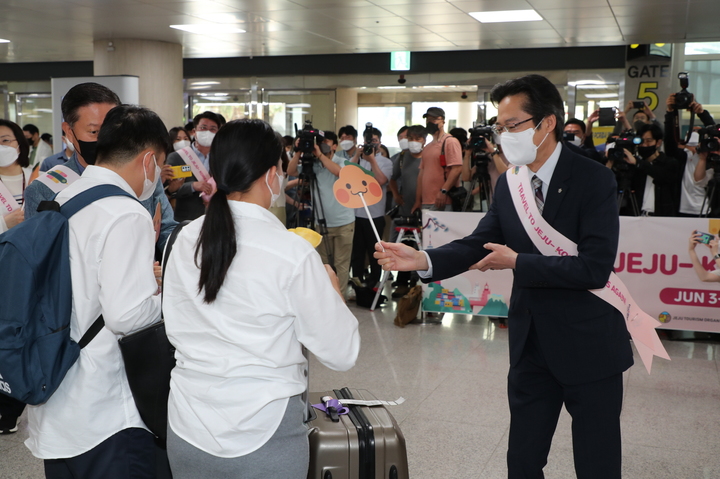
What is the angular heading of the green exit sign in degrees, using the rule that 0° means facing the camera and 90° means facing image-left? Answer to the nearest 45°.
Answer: approximately 0°

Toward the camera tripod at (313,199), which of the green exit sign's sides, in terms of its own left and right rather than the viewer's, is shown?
front

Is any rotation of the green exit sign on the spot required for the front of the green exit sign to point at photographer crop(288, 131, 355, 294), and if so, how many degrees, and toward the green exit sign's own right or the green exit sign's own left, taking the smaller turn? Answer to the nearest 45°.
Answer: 0° — it already faces them

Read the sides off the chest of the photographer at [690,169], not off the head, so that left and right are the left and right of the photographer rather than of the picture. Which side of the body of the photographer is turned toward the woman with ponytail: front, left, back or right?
front

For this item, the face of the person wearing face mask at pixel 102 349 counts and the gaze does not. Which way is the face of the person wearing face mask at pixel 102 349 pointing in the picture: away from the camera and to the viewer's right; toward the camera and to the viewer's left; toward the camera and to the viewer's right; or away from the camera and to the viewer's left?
away from the camera and to the viewer's right

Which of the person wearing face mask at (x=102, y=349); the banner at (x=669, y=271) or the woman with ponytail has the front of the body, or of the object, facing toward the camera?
the banner

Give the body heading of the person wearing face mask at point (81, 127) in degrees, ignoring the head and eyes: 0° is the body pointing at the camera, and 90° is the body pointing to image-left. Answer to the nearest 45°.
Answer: approximately 315°

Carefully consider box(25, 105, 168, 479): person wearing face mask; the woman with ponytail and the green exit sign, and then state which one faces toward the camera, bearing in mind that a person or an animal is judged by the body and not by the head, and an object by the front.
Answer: the green exit sign

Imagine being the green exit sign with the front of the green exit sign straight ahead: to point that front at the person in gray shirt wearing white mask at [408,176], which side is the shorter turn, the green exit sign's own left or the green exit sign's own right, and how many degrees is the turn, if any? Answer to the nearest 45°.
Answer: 0° — it already faces them
